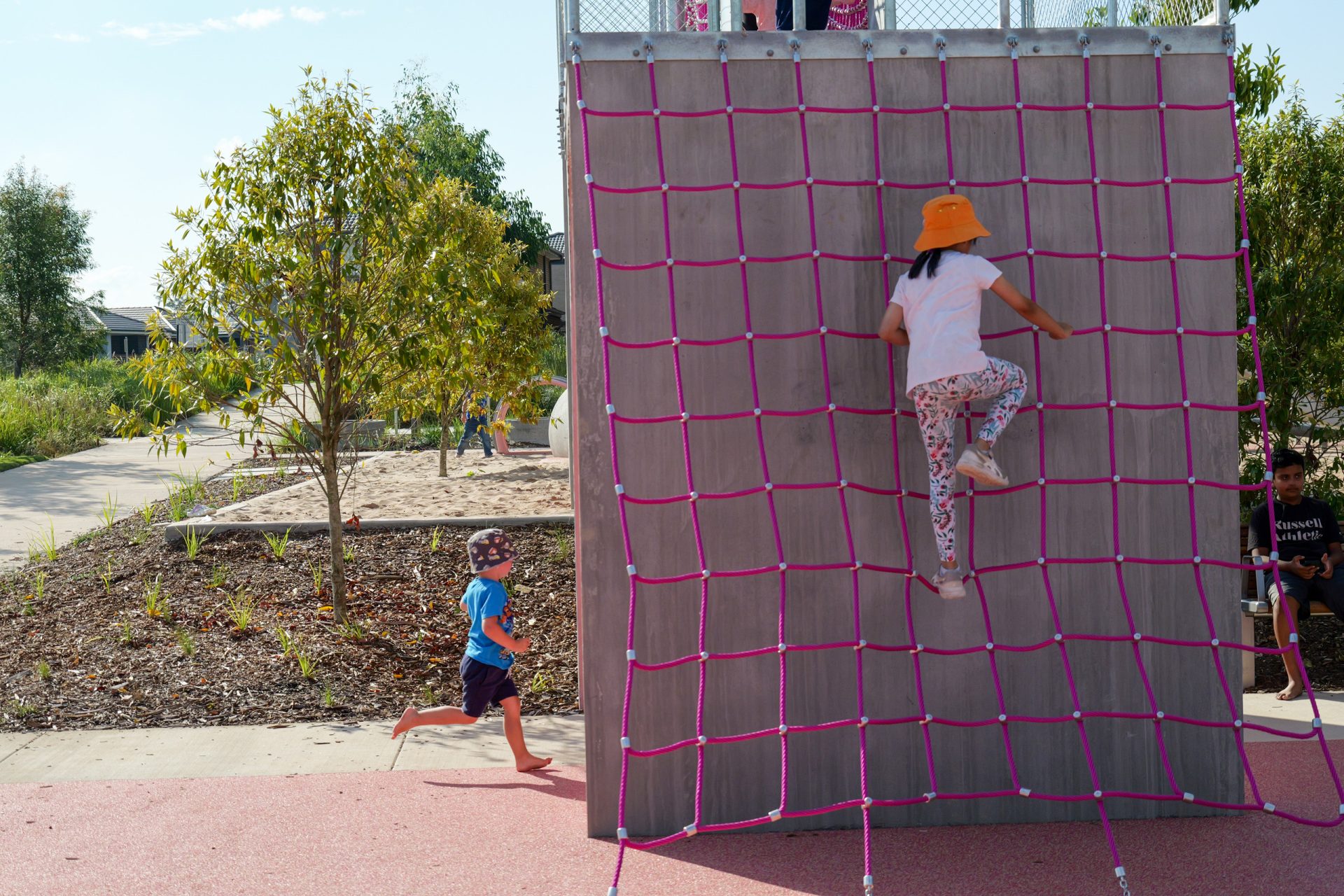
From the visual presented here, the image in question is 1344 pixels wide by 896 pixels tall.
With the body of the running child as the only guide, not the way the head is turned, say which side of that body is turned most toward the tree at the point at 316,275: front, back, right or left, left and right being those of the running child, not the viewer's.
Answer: left

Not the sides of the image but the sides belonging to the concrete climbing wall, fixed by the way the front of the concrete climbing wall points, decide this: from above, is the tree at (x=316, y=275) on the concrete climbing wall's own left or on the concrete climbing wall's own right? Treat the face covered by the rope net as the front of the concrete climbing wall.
on the concrete climbing wall's own right

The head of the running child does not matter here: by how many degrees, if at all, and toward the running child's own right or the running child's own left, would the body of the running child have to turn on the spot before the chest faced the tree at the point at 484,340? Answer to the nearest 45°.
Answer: approximately 90° to the running child's own left

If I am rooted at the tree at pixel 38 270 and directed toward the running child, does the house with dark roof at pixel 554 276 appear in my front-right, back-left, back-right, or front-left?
back-left

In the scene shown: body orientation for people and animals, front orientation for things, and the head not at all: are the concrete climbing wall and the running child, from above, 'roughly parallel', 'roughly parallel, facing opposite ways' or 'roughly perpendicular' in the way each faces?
roughly perpendicular

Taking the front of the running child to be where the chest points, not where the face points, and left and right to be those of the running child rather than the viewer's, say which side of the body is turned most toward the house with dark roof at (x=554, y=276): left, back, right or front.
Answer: left

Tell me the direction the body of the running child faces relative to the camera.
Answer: to the viewer's right

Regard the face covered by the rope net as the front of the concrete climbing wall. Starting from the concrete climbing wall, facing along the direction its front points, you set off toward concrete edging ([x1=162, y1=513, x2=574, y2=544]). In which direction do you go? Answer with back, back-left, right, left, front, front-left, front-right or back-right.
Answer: back-right

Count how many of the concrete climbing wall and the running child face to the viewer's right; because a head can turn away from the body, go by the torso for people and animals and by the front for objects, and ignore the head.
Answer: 1

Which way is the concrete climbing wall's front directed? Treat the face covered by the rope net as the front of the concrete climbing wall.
toward the camera

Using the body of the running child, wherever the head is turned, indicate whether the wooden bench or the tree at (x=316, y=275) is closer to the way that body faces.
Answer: the wooden bench
